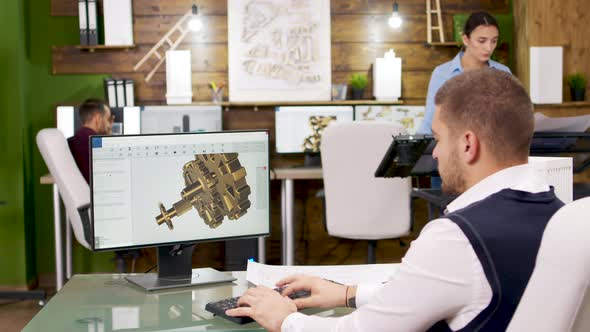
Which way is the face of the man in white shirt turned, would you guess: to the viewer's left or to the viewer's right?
to the viewer's left

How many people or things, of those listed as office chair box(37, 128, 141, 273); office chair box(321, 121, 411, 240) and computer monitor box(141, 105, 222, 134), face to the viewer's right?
1

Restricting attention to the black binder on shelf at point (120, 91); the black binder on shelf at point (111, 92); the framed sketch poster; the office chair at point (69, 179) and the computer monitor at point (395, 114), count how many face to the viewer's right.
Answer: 1

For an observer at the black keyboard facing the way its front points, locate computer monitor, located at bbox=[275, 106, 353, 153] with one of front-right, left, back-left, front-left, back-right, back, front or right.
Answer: back-left

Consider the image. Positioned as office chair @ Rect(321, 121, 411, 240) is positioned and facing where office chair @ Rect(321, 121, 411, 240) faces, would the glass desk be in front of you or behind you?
behind

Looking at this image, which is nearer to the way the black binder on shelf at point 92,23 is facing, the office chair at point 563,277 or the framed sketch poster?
the office chair

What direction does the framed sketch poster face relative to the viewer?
toward the camera

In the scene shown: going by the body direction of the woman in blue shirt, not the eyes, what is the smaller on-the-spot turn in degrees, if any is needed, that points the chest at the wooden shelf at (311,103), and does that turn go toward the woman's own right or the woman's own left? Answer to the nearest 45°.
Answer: approximately 180°

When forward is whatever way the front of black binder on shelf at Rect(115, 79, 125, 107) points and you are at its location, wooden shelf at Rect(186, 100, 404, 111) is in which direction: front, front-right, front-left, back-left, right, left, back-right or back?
left

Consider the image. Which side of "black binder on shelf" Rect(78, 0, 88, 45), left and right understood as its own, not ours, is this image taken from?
front

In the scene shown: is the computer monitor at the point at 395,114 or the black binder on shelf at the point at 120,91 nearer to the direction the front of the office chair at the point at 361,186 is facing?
the computer monitor

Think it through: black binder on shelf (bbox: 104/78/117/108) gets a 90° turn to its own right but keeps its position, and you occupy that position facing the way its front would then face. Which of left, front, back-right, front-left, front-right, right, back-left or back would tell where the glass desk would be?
left

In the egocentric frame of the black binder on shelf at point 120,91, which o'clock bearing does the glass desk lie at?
The glass desk is roughly at 12 o'clock from the black binder on shelf.

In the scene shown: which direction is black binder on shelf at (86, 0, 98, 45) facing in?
toward the camera
